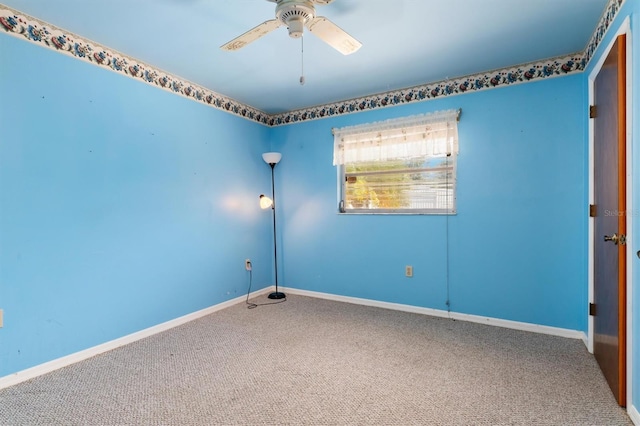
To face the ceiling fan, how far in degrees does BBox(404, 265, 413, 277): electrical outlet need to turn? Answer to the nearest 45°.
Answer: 0° — it already faces it

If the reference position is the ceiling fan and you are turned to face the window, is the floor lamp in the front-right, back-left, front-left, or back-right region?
front-left

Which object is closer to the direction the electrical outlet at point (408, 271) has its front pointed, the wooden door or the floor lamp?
the wooden door

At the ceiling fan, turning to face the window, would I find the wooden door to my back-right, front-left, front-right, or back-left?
front-right

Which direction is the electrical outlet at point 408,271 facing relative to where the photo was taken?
toward the camera

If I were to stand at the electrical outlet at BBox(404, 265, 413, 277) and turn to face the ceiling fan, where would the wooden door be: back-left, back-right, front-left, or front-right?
front-left

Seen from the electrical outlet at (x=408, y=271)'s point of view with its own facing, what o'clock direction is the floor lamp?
The floor lamp is roughly at 3 o'clock from the electrical outlet.

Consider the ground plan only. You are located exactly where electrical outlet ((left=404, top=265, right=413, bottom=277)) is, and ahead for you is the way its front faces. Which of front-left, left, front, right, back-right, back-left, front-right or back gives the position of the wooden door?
front-left

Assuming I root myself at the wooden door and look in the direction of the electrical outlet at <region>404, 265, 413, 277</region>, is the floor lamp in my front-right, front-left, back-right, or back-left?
front-left
